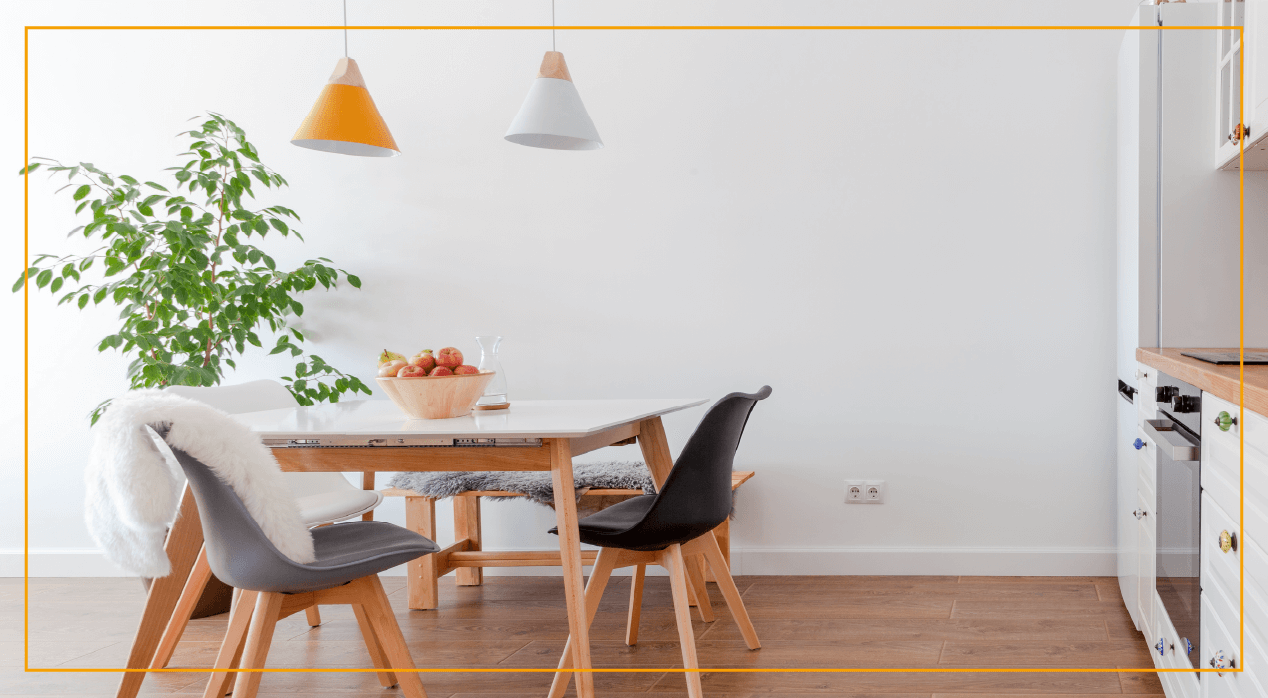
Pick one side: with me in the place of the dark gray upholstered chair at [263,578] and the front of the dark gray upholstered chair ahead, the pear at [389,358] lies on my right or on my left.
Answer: on my left

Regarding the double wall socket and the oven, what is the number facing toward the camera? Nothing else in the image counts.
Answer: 1

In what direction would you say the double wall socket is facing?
toward the camera

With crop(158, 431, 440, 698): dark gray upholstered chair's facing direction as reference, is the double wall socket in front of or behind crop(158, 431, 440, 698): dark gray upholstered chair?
in front

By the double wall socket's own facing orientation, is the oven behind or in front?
in front

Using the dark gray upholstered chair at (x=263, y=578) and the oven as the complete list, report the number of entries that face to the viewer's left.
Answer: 1

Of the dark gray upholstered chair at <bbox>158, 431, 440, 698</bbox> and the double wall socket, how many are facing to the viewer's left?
0

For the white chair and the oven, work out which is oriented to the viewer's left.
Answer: the oven

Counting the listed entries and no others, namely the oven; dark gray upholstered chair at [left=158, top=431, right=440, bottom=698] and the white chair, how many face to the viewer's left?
1

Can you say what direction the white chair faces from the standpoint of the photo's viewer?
facing the viewer and to the right of the viewer

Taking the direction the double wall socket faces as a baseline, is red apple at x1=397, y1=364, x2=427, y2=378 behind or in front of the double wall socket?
in front

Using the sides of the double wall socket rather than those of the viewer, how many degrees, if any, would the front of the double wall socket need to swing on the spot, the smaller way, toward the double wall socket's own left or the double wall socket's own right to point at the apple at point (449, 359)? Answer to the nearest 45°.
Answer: approximately 45° to the double wall socket's own right

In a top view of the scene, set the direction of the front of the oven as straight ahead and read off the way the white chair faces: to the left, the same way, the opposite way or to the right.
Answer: the opposite way

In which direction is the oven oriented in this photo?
to the viewer's left

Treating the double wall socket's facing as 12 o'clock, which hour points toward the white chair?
The white chair is roughly at 2 o'clock from the double wall socket.

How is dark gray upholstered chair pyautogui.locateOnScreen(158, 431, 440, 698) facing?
to the viewer's right

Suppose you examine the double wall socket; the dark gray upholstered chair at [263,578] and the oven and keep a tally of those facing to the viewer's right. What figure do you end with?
1

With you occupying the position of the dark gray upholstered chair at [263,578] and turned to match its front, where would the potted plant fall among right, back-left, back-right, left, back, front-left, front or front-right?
left
